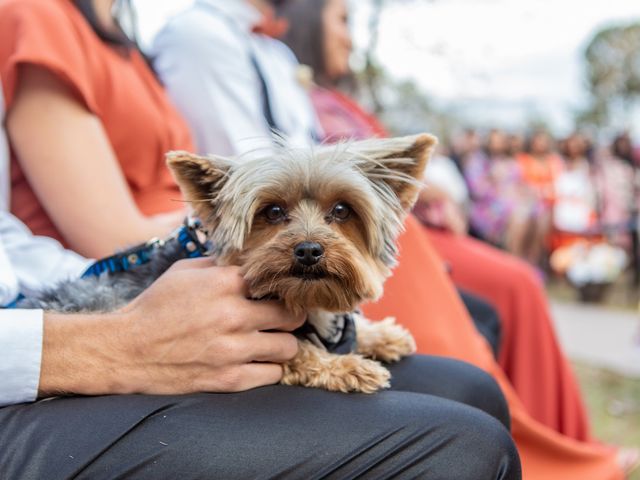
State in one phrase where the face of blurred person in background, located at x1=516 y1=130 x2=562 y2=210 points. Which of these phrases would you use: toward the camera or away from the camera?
toward the camera

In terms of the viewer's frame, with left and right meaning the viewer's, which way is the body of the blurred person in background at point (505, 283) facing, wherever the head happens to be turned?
facing to the right of the viewer

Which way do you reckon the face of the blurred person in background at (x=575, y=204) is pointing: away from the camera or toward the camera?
toward the camera

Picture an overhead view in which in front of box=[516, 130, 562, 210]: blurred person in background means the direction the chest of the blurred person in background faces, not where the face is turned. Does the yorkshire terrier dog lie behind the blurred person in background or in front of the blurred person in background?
in front

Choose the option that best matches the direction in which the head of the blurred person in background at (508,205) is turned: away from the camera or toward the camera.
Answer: toward the camera

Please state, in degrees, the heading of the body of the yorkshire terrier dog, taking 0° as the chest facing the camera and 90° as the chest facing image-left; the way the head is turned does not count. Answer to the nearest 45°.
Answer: approximately 315°

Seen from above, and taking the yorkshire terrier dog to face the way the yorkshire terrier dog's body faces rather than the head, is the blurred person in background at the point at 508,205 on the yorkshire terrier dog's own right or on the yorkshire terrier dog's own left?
on the yorkshire terrier dog's own left

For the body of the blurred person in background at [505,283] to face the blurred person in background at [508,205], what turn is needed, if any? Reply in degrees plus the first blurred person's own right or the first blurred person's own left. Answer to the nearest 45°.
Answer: approximately 90° to the first blurred person's own left

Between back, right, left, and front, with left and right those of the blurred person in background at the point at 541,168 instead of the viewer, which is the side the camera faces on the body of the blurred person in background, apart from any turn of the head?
front
